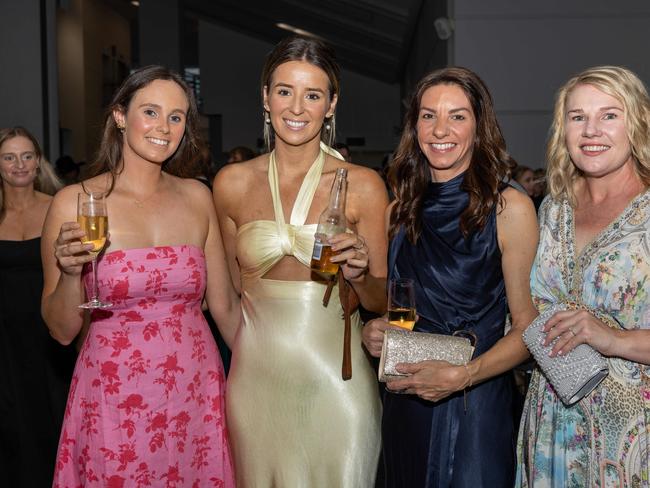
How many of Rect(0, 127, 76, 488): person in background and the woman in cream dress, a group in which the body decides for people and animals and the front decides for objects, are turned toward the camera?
2

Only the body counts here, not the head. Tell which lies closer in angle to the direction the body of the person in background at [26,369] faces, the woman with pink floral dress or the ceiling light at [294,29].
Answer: the woman with pink floral dress

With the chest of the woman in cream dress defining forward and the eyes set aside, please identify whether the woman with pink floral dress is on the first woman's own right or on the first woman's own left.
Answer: on the first woman's own right

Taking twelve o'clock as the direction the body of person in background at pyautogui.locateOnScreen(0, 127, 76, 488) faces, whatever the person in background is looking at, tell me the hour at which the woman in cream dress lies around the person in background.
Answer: The woman in cream dress is roughly at 11 o'clock from the person in background.

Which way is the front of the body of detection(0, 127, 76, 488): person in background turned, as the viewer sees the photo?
toward the camera

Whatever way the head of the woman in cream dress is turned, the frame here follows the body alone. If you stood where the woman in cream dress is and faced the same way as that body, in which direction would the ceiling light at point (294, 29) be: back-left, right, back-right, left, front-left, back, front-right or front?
back

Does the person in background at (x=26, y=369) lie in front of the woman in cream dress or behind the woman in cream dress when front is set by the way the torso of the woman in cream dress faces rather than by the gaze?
behind

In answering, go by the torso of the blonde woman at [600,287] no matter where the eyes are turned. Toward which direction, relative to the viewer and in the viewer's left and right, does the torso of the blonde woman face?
facing the viewer and to the left of the viewer

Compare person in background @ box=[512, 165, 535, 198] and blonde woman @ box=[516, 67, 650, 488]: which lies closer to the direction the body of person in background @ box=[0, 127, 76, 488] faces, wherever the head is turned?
the blonde woman
